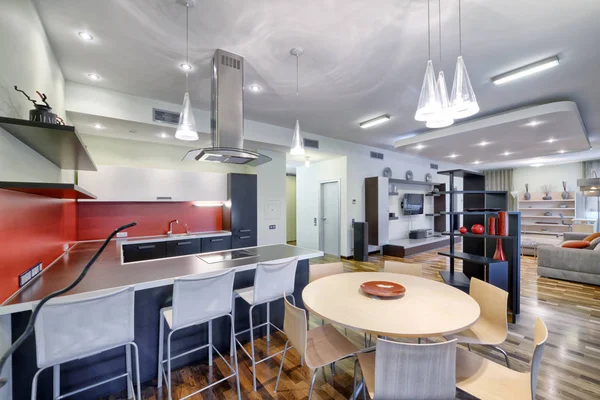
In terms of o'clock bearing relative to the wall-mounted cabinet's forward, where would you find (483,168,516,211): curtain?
The curtain is roughly at 9 o'clock from the wall-mounted cabinet.

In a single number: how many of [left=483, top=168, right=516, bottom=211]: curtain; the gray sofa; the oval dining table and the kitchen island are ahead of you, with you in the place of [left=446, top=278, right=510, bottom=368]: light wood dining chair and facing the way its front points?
2

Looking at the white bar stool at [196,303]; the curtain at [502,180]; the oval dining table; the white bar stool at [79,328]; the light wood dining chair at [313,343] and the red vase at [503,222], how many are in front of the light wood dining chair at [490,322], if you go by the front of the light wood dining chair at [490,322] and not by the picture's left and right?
4

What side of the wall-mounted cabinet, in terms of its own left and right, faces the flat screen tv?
left

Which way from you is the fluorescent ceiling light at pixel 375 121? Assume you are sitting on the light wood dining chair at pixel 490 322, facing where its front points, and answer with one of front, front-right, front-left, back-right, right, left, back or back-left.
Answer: right

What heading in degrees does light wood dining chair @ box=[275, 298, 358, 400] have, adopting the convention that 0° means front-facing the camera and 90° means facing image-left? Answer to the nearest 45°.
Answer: approximately 225°

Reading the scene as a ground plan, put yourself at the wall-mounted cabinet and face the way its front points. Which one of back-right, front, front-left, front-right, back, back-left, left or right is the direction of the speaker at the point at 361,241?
left

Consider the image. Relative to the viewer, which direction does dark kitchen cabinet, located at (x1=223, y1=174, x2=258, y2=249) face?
toward the camera

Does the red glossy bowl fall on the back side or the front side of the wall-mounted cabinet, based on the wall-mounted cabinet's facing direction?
on the front side

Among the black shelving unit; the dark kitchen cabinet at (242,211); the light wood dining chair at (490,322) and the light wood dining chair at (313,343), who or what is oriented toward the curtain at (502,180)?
the light wood dining chair at (313,343)

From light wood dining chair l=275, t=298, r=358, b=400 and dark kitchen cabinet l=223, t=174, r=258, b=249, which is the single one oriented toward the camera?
the dark kitchen cabinet

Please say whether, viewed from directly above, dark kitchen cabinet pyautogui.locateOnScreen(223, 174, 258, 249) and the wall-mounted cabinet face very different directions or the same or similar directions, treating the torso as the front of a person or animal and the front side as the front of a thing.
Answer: same or similar directions

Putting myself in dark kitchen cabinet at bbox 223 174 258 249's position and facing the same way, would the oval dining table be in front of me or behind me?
in front

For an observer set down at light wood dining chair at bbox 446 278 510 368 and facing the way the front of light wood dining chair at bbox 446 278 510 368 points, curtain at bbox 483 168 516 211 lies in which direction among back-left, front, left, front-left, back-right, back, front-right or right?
back-right

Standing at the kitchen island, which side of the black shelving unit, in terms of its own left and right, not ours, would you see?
front
